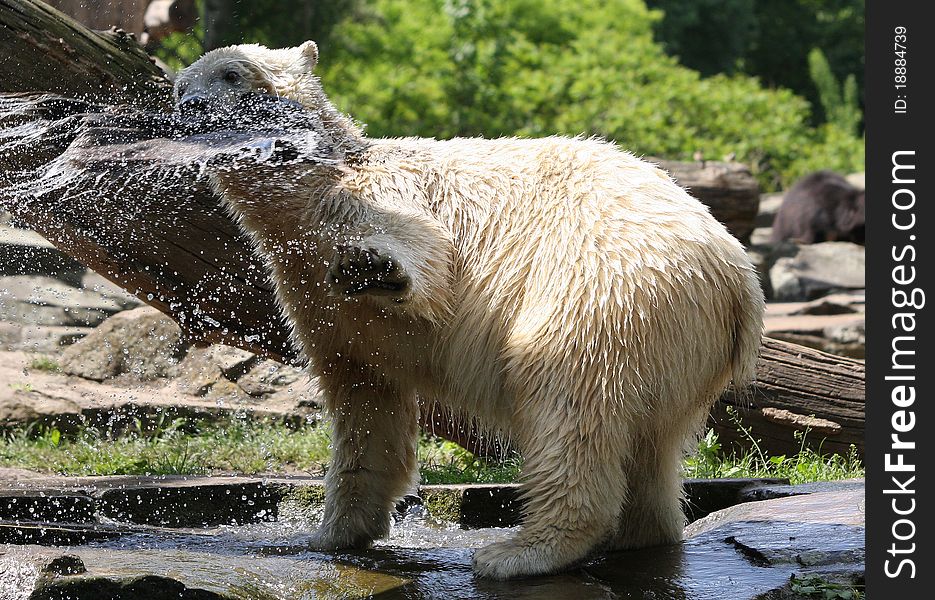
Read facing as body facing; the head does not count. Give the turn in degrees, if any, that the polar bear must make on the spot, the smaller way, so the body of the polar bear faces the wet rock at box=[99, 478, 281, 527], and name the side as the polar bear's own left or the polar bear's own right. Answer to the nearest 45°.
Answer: approximately 45° to the polar bear's own right

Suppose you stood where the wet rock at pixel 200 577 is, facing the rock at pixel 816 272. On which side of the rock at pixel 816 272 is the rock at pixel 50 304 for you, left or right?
left

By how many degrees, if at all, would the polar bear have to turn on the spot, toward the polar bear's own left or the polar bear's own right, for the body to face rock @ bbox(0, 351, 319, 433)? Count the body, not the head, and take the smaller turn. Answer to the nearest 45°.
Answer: approximately 45° to the polar bear's own right

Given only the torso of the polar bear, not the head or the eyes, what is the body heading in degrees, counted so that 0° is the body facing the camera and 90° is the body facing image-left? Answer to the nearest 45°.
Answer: approximately 90°

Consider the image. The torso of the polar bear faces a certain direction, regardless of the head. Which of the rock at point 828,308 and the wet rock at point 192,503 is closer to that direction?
the wet rock

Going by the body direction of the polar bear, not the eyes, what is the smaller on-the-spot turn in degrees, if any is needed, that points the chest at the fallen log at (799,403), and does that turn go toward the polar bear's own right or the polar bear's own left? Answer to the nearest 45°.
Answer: approximately 135° to the polar bear's own right
